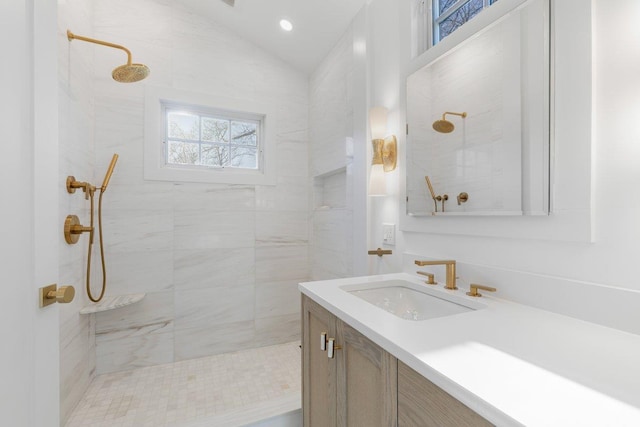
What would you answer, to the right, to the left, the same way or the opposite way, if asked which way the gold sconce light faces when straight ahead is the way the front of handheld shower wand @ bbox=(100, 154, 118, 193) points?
the opposite way

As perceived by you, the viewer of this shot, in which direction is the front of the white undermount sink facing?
facing the viewer and to the left of the viewer

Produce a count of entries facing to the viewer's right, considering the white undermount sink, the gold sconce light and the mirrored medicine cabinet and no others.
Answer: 0

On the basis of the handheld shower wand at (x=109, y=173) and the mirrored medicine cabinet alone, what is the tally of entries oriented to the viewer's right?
1

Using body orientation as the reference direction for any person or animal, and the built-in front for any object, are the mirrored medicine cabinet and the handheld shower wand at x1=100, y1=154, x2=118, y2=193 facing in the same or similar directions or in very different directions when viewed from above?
very different directions

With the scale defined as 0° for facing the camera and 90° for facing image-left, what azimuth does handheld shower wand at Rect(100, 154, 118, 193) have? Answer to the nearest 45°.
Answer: approximately 270°

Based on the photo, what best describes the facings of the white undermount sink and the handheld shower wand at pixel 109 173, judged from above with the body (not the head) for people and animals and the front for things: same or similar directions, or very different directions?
very different directions

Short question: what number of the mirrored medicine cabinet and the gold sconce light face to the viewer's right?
0

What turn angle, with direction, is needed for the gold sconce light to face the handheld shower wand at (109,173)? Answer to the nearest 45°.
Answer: approximately 45° to its right
